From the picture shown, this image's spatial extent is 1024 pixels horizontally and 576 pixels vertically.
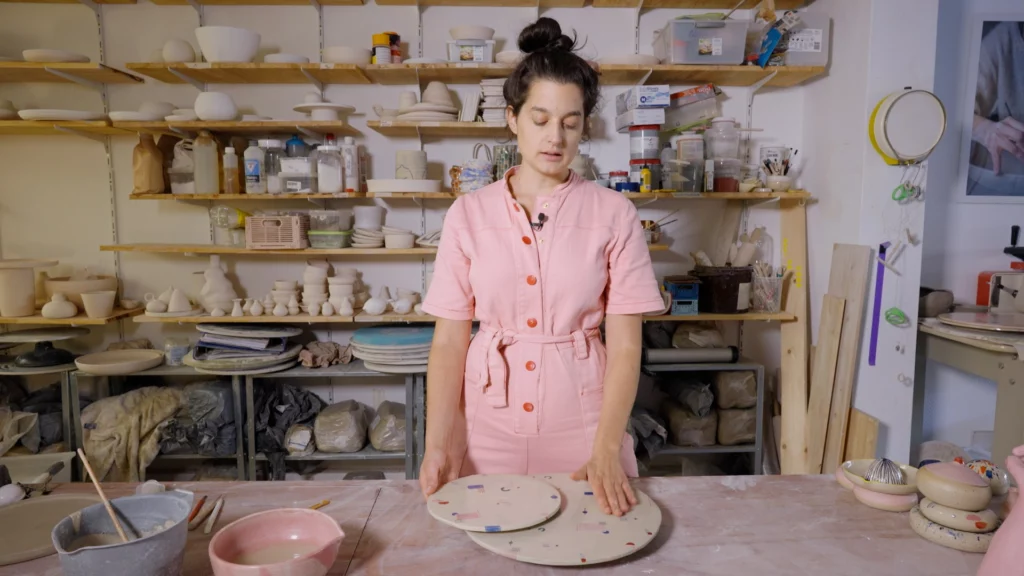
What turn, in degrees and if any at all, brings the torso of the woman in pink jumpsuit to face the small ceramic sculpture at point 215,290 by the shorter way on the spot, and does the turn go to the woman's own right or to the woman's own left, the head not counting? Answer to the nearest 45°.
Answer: approximately 135° to the woman's own right

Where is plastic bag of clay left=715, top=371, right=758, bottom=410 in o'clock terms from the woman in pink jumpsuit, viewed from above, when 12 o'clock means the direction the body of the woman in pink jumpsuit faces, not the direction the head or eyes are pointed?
The plastic bag of clay is roughly at 7 o'clock from the woman in pink jumpsuit.

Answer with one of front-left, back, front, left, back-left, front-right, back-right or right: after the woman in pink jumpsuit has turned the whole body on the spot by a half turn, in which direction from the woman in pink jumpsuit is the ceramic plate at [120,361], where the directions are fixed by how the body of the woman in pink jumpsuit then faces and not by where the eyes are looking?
front-left

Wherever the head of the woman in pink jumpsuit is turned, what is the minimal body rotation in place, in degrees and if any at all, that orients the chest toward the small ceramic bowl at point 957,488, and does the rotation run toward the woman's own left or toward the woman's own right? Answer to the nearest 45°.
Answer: approximately 45° to the woman's own left

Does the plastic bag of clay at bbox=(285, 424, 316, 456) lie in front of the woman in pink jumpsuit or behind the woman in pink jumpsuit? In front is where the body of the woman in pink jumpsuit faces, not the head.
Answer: behind

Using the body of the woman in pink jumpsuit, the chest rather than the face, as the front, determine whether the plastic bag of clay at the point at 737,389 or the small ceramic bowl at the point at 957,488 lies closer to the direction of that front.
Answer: the small ceramic bowl

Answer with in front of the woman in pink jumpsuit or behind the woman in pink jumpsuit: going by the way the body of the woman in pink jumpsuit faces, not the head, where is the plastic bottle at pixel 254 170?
behind

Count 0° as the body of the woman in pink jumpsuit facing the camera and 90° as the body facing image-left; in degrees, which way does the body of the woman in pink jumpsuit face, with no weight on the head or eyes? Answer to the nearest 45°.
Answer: approximately 0°

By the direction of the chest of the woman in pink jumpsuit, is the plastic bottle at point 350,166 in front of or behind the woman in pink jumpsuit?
behind

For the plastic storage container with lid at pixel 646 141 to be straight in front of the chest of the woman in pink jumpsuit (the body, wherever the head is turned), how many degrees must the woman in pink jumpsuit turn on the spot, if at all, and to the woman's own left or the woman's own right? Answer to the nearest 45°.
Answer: approximately 180°

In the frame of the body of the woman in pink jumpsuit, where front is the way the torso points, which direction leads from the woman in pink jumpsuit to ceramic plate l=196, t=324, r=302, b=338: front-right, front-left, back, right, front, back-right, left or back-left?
back-right
